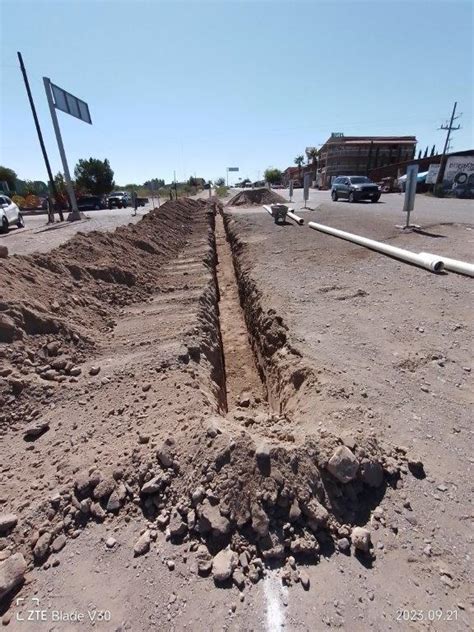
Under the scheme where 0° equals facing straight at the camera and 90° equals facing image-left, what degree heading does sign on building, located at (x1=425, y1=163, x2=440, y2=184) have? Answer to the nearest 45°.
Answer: approximately 45°

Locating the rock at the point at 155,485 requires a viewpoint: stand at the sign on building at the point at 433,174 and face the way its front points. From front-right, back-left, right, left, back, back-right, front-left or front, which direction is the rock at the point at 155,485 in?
front-left

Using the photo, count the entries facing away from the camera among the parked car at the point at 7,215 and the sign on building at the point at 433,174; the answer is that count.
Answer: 0

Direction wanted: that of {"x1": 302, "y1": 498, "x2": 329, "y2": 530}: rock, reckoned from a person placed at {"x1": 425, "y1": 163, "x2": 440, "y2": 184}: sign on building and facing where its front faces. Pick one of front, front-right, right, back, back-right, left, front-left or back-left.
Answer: front-left

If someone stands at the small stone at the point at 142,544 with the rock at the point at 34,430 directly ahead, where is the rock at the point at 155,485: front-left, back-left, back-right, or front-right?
front-right

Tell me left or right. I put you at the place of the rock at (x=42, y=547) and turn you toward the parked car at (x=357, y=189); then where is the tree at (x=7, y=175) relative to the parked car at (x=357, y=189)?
left

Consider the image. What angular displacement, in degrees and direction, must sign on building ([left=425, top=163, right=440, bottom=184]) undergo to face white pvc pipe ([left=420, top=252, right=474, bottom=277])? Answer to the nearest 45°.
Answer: approximately 45° to its left

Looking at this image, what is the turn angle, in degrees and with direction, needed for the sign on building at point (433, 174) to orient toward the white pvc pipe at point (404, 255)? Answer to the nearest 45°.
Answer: approximately 45° to its left

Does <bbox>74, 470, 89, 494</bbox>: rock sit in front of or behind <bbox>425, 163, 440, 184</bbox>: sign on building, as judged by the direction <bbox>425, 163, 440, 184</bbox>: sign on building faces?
in front

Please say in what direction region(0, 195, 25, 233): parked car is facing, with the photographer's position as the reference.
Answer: facing the viewer and to the right of the viewer

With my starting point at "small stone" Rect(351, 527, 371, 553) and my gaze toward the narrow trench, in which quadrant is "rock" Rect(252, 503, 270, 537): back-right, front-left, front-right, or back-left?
front-left
